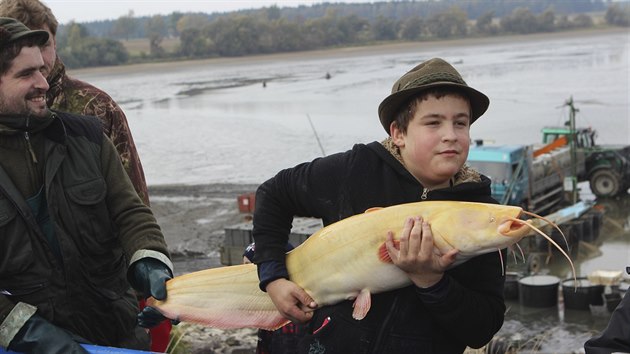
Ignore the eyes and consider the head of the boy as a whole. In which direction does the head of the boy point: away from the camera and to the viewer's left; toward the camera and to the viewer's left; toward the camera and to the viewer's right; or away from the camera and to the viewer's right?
toward the camera and to the viewer's right

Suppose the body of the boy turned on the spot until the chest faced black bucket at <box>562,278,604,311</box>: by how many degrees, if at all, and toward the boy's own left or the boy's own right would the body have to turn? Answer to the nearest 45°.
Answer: approximately 135° to the boy's own left

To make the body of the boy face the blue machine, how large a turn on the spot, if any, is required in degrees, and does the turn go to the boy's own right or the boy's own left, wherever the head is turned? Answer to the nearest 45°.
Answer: approximately 135° to the boy's own left

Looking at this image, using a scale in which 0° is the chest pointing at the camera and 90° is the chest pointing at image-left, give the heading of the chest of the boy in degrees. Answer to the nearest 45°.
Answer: approximately 315°

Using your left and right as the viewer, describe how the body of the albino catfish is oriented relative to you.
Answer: facing to the right of the viewer

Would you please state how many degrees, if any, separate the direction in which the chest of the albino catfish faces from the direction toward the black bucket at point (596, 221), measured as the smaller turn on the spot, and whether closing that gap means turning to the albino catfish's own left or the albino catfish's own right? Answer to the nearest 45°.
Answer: approximately 90° to the albino catfish's own left
